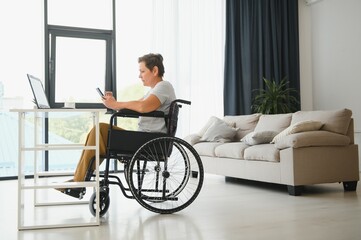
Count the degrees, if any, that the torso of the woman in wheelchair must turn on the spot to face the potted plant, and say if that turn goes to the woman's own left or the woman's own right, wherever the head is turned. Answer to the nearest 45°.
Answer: approximately 135° to the woman's own right

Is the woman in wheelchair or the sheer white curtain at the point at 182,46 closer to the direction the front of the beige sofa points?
the woman in wheelchair

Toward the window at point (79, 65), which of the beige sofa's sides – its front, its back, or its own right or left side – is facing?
right

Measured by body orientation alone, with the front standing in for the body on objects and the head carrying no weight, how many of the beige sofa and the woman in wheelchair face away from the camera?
0

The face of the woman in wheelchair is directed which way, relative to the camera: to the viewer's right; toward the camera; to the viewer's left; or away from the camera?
to the viewer's left

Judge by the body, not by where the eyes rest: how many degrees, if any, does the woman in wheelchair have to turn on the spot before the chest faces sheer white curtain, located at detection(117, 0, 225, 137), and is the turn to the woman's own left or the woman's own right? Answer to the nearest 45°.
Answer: approximately 90° to the woman's own right

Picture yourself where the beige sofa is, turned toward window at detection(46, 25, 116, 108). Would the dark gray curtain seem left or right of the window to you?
right

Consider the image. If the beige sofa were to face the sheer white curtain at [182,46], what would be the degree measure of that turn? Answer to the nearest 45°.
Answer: approximately 90° to its right

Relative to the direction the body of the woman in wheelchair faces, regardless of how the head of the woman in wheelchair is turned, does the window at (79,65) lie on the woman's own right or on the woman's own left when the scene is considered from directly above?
on the woman's own right

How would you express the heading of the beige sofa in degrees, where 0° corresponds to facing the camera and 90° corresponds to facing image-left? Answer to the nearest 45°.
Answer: approximately 45°

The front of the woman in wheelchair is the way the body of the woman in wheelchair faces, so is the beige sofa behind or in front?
behind

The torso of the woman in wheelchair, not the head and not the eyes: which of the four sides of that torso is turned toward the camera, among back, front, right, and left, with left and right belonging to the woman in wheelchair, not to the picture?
left
